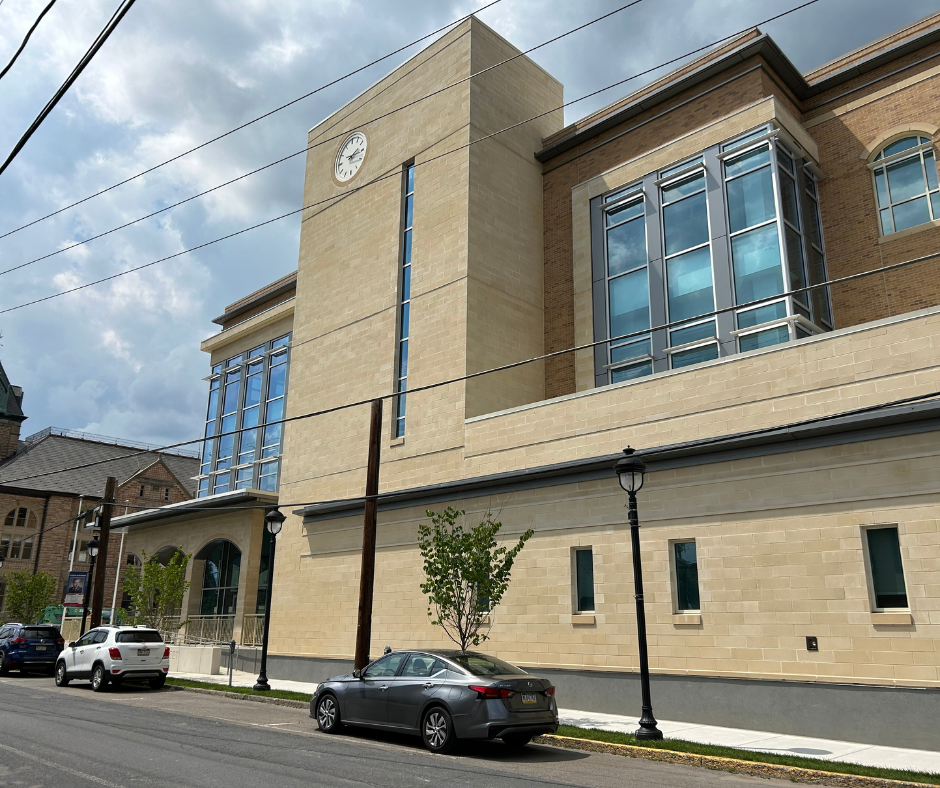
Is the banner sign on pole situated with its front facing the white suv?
yes

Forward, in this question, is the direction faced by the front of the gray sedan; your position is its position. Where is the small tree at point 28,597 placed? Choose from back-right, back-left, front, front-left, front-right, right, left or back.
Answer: front

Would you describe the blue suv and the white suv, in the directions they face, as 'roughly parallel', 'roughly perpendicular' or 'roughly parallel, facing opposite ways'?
roughly parallel

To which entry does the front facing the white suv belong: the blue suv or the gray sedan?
the gray sedan

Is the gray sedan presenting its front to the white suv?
yes

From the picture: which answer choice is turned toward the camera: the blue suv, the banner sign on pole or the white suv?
the banner sign on pole

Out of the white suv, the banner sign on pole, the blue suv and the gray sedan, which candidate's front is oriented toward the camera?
the banner sign on pole

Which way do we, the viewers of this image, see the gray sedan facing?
facing away from the viewer and to the left of the viewer

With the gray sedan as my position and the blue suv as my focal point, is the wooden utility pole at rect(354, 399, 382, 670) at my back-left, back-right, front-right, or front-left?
front-right

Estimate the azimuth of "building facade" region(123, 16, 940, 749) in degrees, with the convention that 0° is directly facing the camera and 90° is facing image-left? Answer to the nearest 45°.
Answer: approximately 45°

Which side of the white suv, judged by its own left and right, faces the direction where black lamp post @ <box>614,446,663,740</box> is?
back

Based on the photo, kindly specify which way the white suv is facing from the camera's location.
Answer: facing away from the viewer and to the left of the viewer

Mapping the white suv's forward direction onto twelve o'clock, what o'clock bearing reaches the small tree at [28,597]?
The small tree is roughly at 1 o'clock from the white suv.

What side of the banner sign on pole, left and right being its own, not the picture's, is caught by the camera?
front

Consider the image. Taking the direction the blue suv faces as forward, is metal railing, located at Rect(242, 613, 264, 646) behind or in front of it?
behind

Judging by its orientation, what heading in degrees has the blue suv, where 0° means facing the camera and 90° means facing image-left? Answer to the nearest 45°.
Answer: approximately 135°

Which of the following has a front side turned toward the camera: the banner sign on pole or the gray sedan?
the banner sign on pole

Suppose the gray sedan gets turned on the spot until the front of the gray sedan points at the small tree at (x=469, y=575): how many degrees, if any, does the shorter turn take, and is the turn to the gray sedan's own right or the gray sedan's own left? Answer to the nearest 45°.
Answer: approximately 45° to the gray sedan's own right

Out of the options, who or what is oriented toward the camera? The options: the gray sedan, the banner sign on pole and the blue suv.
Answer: the banner sign on pole

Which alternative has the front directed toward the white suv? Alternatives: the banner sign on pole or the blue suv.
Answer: the banner sign on pole

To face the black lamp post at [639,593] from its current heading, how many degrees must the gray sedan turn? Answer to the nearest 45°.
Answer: approximately 135° to its right
